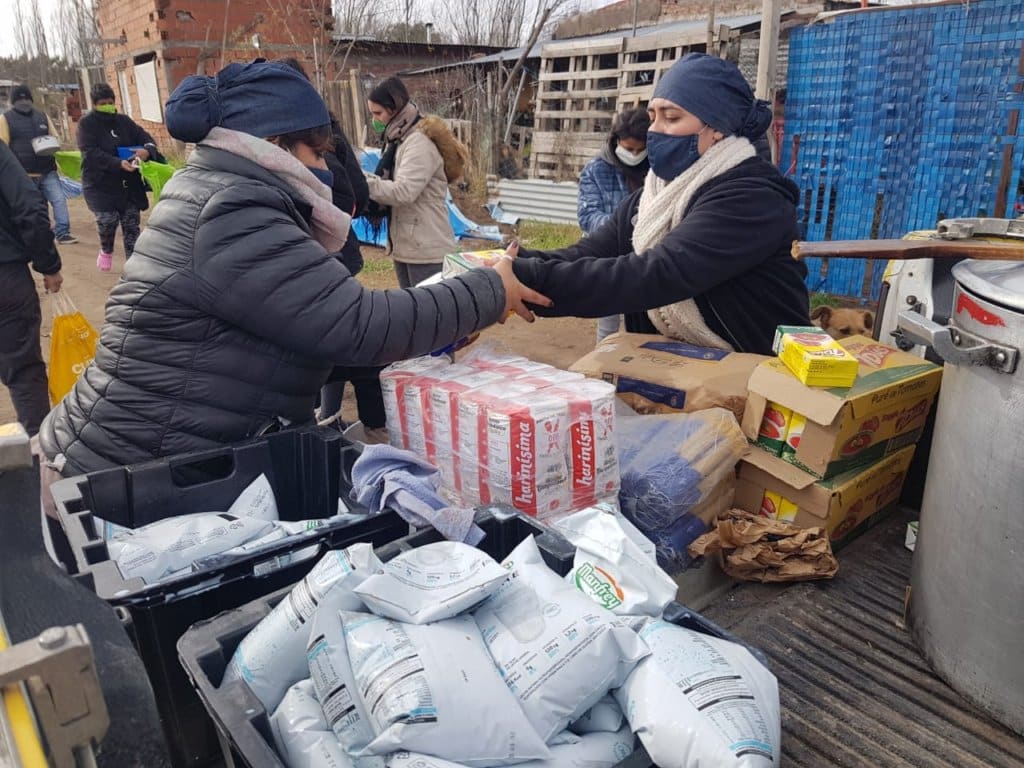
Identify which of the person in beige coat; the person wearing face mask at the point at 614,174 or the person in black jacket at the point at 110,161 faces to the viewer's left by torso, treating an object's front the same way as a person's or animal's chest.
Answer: the person in beige coat

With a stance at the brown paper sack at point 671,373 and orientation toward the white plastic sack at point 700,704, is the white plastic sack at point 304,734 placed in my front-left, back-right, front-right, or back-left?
front-right

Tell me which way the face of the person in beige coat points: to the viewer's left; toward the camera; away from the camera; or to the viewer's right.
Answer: to the viewer's left

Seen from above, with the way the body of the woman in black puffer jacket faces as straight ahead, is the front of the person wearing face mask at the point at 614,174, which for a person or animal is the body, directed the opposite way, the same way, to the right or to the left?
to the right

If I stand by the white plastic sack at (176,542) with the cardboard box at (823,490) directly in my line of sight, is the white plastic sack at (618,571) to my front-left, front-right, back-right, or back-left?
front-right

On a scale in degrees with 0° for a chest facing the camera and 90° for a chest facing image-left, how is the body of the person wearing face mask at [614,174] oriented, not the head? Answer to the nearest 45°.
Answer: approximately 315°

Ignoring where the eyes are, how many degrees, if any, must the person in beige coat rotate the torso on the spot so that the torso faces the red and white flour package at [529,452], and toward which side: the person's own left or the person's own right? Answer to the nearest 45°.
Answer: approximately 90° to the person's own left

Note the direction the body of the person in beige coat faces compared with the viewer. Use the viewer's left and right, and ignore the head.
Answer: facing to the left of the viewer

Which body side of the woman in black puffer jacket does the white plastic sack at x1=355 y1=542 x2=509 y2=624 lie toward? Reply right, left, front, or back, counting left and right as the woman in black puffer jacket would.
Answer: right

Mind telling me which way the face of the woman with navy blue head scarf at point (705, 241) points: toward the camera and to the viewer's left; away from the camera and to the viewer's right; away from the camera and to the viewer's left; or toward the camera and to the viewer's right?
toward the camera and to the viewer's left

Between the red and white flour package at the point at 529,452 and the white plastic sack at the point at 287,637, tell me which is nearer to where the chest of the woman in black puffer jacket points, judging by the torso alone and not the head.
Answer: the red and white flour package

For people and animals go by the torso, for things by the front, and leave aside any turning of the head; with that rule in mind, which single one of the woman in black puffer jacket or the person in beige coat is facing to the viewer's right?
the woman in black puffer jacket

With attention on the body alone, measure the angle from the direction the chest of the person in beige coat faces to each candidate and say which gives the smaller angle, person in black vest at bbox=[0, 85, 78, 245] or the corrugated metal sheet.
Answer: the person in black vest

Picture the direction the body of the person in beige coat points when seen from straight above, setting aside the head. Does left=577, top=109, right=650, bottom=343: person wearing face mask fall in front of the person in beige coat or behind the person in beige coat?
behind

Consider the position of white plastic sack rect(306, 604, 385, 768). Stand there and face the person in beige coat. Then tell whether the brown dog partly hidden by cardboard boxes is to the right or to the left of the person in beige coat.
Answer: right

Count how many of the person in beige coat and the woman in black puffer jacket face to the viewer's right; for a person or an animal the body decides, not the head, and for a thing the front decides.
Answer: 1
